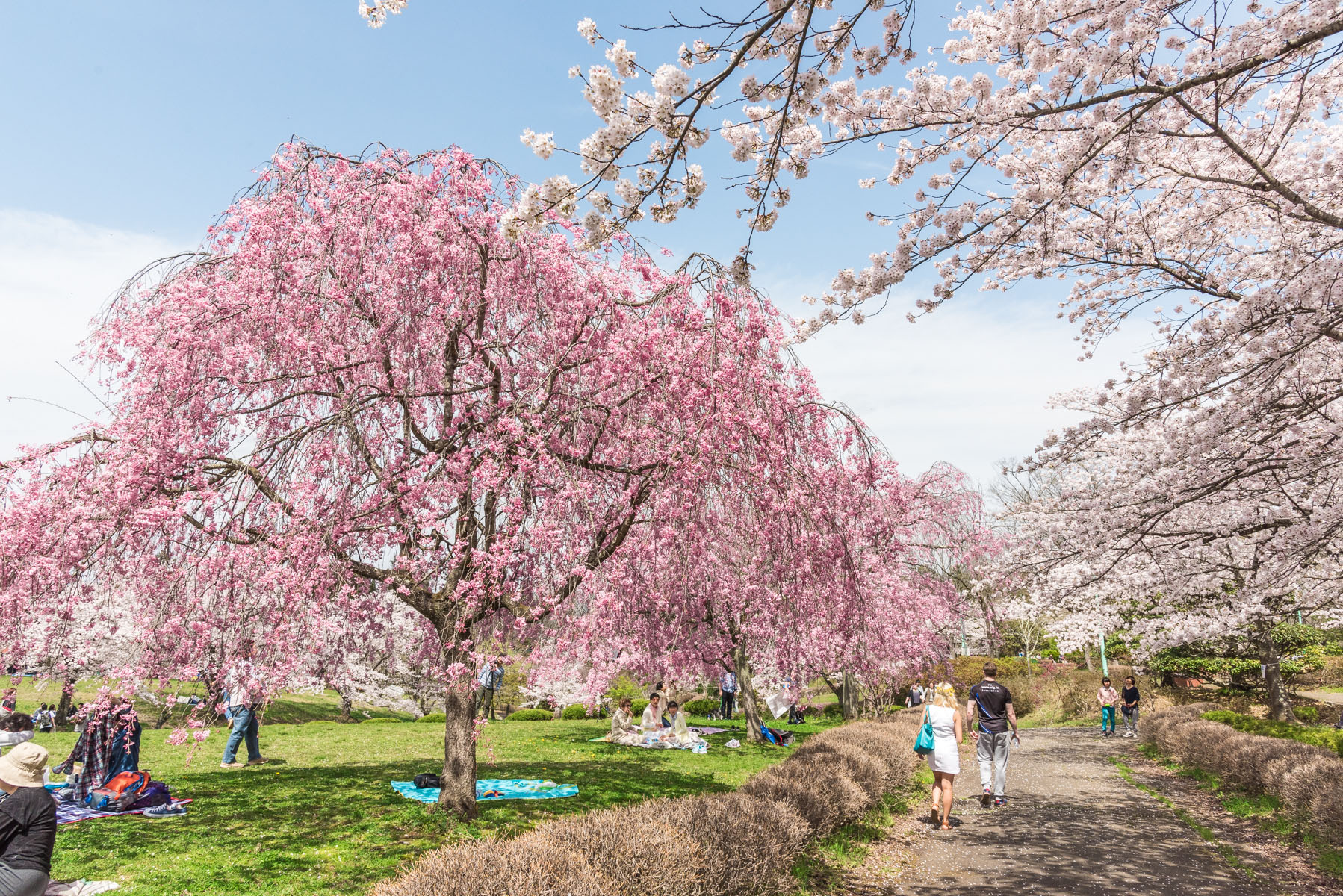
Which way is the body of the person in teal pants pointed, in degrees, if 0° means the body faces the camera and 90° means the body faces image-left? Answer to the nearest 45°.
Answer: approximately 0°

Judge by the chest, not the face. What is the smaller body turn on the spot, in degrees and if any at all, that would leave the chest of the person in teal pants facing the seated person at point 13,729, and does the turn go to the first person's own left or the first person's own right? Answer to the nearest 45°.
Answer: approximately 45° to the first person's own right

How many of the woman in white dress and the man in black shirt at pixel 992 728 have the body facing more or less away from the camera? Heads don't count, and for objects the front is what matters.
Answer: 2

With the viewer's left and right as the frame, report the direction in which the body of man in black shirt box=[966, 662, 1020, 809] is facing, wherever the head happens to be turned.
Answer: facing away from the viewer

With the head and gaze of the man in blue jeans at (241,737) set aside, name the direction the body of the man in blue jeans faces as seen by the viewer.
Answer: to the viewer's right

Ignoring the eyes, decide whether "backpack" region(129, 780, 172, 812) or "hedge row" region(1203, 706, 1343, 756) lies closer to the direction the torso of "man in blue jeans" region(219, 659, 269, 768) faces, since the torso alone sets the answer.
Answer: the hedge row

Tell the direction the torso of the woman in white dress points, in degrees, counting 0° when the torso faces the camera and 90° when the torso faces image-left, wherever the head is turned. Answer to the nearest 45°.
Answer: approximately 180°

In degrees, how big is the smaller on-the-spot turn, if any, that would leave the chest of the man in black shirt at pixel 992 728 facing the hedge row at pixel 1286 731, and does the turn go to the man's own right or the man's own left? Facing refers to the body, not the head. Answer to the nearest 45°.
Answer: approximately 45° to the man's own right

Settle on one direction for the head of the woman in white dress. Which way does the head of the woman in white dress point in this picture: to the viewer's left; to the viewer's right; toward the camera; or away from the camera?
away from the camera

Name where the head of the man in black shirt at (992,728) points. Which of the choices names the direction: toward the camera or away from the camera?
away from the camera

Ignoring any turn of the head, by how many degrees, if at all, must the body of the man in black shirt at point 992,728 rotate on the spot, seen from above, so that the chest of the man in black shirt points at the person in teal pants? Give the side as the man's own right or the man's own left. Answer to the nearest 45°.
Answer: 0° — they already face them
